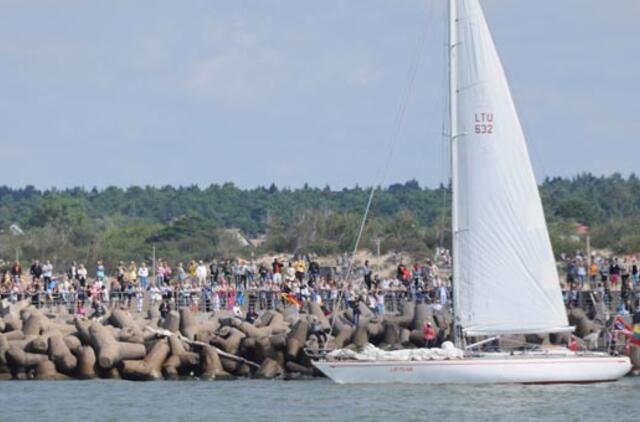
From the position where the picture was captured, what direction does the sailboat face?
facing to the left of the viewer
